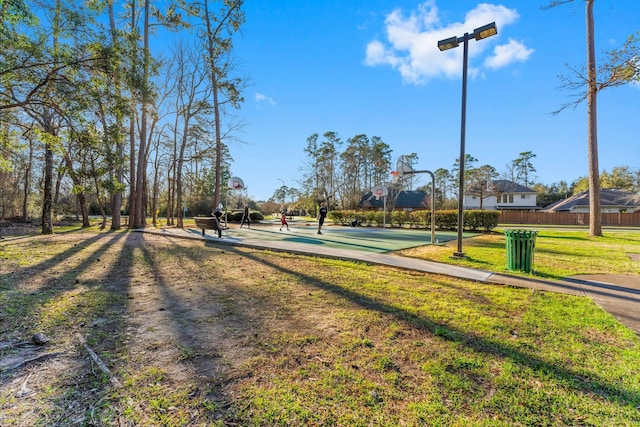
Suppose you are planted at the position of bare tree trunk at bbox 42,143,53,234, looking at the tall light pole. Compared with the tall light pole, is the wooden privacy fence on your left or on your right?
left

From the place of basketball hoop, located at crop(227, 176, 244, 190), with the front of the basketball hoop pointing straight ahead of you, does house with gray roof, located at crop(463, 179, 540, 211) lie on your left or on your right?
on your left

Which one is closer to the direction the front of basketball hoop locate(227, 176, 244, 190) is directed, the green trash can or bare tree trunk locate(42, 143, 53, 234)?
the green trash can

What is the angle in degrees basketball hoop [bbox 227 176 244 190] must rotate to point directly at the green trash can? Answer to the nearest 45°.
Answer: approximately 45° to its right

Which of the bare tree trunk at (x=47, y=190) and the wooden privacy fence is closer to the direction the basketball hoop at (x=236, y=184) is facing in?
the wooden privacy fence

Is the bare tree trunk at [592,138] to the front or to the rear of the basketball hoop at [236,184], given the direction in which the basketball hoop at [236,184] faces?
to the front

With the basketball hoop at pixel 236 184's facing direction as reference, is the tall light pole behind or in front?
in front

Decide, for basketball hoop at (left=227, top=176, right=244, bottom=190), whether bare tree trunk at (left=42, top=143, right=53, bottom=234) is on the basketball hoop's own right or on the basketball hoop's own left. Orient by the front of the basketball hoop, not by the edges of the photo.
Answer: on the basketball hoop's own right
